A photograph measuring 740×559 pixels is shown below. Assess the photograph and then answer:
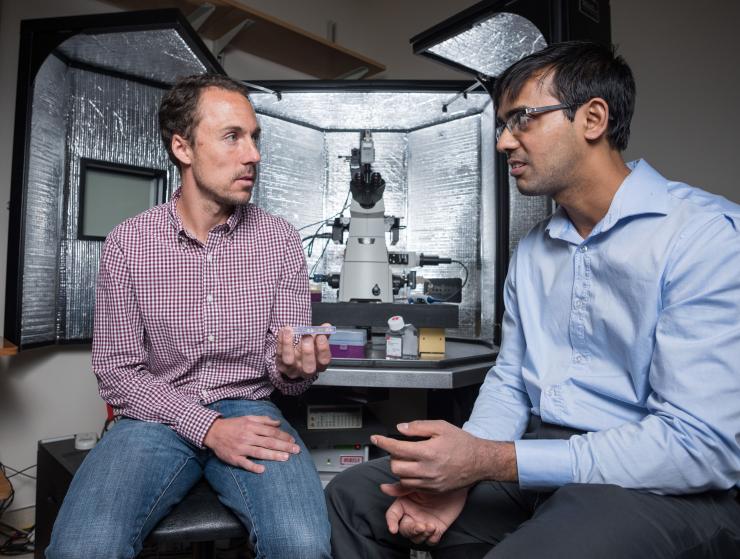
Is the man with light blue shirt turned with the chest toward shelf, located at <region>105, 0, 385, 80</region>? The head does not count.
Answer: no

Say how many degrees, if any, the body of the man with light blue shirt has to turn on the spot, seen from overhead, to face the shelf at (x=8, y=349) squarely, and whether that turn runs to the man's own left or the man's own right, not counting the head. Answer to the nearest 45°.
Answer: approximately 45° to the man's own right

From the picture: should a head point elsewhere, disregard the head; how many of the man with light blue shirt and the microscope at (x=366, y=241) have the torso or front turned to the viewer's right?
0

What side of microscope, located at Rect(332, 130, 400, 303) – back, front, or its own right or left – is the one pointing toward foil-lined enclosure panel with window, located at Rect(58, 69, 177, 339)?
right

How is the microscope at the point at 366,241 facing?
toward the camera

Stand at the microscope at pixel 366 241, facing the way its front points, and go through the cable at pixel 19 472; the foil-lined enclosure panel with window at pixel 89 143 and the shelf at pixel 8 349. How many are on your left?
0

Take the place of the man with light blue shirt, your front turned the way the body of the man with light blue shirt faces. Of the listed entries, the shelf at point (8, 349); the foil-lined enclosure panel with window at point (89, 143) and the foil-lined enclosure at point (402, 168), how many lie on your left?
0

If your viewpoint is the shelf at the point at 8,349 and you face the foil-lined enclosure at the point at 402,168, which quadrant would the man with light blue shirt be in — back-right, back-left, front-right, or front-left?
front-right

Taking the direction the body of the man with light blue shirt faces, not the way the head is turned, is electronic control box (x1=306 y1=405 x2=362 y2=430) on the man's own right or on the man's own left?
on the man's own right

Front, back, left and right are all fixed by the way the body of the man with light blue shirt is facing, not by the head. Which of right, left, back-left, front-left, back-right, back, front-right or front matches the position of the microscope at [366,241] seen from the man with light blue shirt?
right

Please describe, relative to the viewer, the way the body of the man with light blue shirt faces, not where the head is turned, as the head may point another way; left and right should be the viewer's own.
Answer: facing the viewer and to the left of the viewer

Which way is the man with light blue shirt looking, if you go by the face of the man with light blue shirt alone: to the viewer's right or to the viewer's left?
to the viewer's left

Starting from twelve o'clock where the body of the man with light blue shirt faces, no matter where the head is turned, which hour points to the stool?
The stool is roughly at 1 o'clock from the man with light blue shirt.

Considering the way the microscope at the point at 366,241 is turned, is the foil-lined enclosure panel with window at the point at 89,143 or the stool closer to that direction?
the stool
